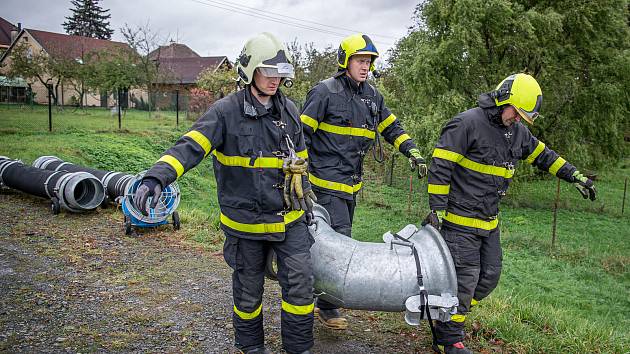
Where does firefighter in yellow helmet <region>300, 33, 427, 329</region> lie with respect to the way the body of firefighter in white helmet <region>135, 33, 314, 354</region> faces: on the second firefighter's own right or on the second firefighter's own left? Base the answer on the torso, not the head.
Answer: on the second firefighter's own left

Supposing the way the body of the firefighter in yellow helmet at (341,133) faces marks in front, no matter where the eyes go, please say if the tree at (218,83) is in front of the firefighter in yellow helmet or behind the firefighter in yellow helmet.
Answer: behind

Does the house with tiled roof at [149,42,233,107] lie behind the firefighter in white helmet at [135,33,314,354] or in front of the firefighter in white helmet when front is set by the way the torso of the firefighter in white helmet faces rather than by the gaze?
behind

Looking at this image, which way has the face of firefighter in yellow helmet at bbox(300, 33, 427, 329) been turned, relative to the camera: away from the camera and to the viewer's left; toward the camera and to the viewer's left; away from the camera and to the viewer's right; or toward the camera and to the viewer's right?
toward the camera and to the viewer's right

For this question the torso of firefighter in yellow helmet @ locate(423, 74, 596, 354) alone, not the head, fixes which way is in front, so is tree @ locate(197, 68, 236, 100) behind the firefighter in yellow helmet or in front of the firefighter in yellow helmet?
behind

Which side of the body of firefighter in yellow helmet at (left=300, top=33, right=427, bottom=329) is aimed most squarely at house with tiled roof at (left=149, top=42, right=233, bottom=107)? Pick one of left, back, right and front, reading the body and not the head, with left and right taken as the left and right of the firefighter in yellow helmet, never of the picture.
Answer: back

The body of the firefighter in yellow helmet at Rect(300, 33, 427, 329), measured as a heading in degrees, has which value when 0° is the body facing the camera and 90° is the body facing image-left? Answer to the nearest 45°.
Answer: approximately 315°

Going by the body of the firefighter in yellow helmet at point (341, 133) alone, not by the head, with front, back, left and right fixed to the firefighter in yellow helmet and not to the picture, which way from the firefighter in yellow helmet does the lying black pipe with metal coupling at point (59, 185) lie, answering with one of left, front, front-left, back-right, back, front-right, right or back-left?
back
